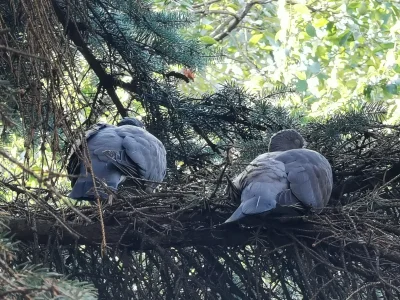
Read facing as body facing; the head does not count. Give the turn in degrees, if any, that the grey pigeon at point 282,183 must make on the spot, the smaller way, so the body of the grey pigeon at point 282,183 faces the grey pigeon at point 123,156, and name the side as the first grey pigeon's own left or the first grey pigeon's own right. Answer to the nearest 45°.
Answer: approximately 135° to the first grey pigeon's own left

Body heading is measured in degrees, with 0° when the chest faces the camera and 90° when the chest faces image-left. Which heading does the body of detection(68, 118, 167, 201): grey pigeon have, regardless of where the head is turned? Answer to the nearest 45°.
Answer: approximately 225°

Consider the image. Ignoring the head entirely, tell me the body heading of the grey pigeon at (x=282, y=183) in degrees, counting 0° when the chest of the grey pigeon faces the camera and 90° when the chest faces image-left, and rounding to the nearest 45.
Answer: approximately 225°
